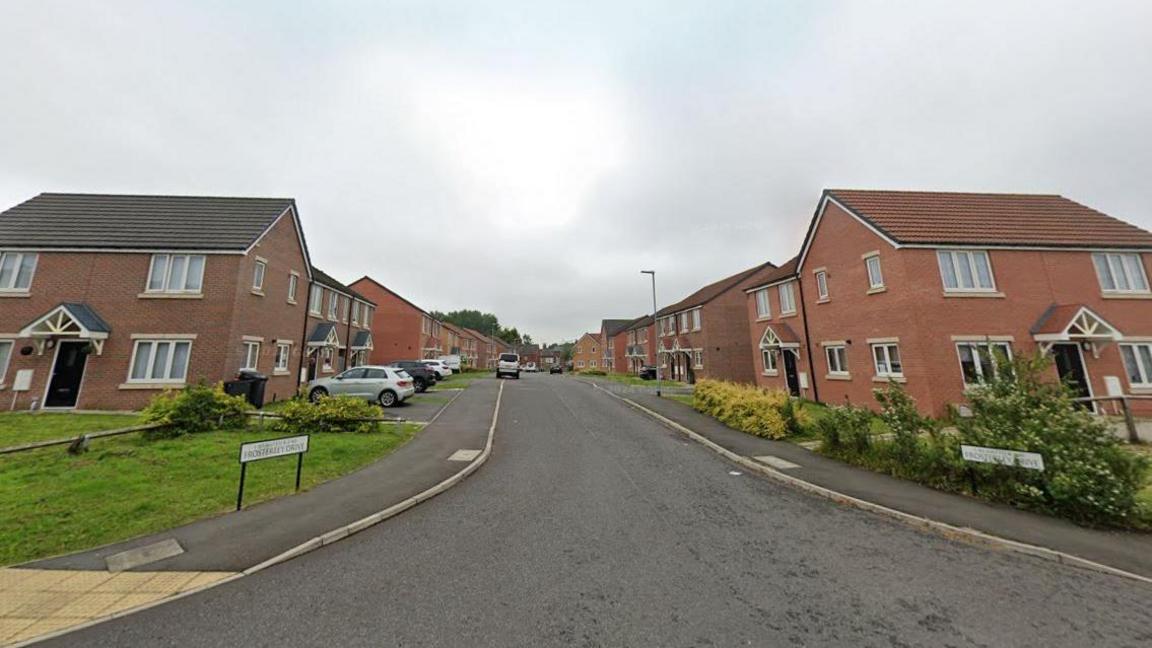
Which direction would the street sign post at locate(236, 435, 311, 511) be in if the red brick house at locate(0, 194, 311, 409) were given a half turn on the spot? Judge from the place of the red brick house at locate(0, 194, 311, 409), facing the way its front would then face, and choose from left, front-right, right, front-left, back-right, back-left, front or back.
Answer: back-right

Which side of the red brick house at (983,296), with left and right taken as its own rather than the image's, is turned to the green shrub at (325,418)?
right

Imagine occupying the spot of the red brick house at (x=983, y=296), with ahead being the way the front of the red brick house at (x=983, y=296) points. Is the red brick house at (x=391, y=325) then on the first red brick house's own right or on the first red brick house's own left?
on the first red brick house's own right

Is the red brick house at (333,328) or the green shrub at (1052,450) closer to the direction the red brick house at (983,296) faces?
the green shrub

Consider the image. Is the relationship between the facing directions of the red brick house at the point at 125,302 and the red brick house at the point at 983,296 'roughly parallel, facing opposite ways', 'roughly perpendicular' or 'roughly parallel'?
roughly parallel

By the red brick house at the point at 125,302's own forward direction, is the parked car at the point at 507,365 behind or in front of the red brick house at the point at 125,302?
behind

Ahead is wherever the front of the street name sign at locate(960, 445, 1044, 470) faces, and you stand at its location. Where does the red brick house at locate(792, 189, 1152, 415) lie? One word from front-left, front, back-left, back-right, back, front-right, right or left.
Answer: back-right

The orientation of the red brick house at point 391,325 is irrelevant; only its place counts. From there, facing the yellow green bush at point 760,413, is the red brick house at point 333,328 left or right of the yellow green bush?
right

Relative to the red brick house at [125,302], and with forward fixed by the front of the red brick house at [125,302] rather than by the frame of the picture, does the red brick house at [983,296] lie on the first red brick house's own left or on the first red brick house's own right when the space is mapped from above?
on the first red brick house's own left

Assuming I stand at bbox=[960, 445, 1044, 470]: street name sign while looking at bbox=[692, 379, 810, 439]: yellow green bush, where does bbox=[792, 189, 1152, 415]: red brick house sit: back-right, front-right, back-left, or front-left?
front-right

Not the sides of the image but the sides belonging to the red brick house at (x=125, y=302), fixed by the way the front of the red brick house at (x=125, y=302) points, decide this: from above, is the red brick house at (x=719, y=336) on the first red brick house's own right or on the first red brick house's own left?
on the first red brick house's own left

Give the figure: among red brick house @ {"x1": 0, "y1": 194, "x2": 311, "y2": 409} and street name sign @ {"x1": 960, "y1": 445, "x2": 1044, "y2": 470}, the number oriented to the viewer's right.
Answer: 0

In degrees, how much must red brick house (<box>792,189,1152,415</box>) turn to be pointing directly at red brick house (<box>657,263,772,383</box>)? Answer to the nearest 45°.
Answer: approximately 180°

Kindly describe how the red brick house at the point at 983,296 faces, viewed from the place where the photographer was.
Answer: facing the viewer and to the right of the viewer

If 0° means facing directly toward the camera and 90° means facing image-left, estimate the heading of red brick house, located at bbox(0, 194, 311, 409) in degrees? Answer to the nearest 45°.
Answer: approximately 45°

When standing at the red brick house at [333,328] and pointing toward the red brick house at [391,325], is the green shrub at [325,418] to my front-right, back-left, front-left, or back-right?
back-right
